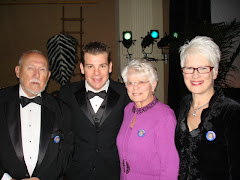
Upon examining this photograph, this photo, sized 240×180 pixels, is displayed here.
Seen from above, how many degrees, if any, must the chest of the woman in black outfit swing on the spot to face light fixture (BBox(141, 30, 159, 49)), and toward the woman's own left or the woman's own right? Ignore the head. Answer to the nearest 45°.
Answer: approximately 135° to the woman's own right

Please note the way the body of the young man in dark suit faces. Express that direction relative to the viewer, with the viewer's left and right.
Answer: facing the viewer

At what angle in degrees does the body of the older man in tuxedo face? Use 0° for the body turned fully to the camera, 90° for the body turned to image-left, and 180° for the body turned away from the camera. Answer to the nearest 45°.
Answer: approximately 0°

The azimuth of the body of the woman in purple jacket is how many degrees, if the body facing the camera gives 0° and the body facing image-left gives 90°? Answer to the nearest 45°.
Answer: approximately 45°

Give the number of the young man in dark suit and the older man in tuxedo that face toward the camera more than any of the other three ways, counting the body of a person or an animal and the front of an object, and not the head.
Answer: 2

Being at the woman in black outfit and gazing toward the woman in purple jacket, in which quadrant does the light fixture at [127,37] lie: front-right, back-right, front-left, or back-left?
front-right
